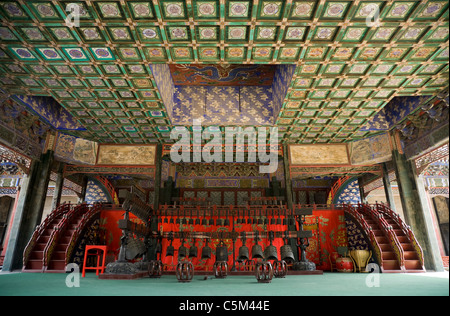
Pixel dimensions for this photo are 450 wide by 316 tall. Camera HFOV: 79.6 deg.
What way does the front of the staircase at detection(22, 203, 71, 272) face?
toward the camera

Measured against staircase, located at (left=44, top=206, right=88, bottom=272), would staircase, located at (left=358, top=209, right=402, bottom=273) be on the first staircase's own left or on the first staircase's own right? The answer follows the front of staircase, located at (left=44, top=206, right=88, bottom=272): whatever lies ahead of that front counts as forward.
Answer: on the first staircase's own left

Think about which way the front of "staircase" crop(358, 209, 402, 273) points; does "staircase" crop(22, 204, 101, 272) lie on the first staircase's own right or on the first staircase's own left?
on the first staircase's own right

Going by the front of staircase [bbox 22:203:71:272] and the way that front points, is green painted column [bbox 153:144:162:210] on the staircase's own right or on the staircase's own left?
on the staircase's own left

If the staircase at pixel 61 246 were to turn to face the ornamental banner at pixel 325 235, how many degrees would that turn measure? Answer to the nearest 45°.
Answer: approximately 90° to its left

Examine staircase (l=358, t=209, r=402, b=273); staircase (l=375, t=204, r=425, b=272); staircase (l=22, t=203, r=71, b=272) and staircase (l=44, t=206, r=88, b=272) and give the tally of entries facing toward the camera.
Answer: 4

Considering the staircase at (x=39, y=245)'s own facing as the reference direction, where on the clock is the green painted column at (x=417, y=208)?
The green painted column is roughly at 10 o'clock from the staircase.

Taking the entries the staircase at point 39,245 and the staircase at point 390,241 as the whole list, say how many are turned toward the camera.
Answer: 2

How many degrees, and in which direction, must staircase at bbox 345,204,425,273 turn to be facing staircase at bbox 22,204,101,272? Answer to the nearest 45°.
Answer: approximately 45° to its right

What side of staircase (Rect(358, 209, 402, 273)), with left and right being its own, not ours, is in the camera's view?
front

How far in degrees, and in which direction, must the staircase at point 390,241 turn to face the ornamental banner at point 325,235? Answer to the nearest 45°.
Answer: approximately 90° to its right
